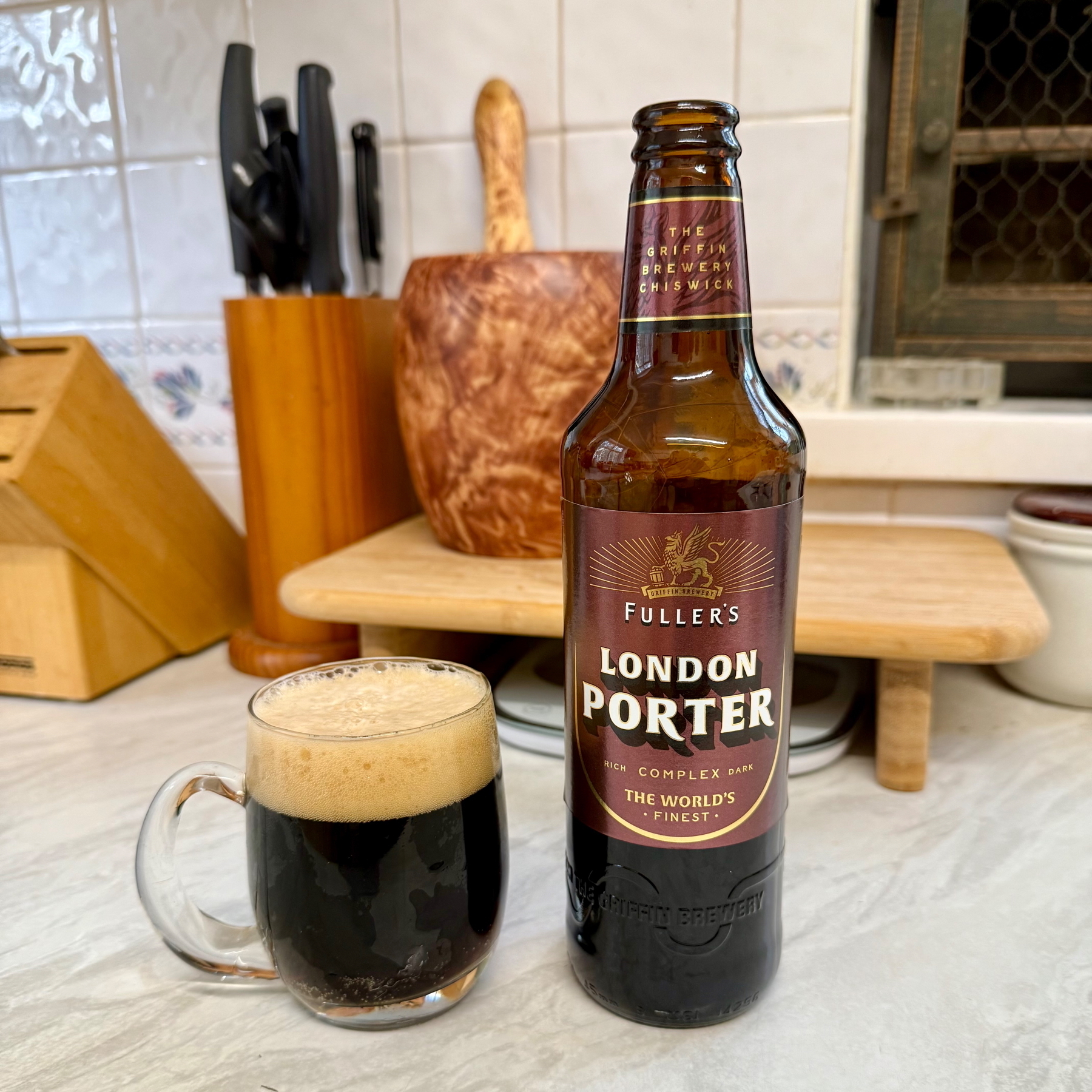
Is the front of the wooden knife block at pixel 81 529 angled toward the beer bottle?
no

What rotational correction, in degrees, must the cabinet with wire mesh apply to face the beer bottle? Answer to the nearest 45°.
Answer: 0° — it already faces it

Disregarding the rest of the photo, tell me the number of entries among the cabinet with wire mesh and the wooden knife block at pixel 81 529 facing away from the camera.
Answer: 0

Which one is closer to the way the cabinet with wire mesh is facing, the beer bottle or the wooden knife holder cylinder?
the beer bottle

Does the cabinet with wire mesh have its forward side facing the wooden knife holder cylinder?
no

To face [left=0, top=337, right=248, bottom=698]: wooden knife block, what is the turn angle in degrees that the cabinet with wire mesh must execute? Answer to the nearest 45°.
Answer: approximately 45° to its right

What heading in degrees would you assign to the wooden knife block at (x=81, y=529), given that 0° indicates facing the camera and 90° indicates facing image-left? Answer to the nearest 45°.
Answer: approximately 45°

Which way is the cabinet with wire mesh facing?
toward the camera
